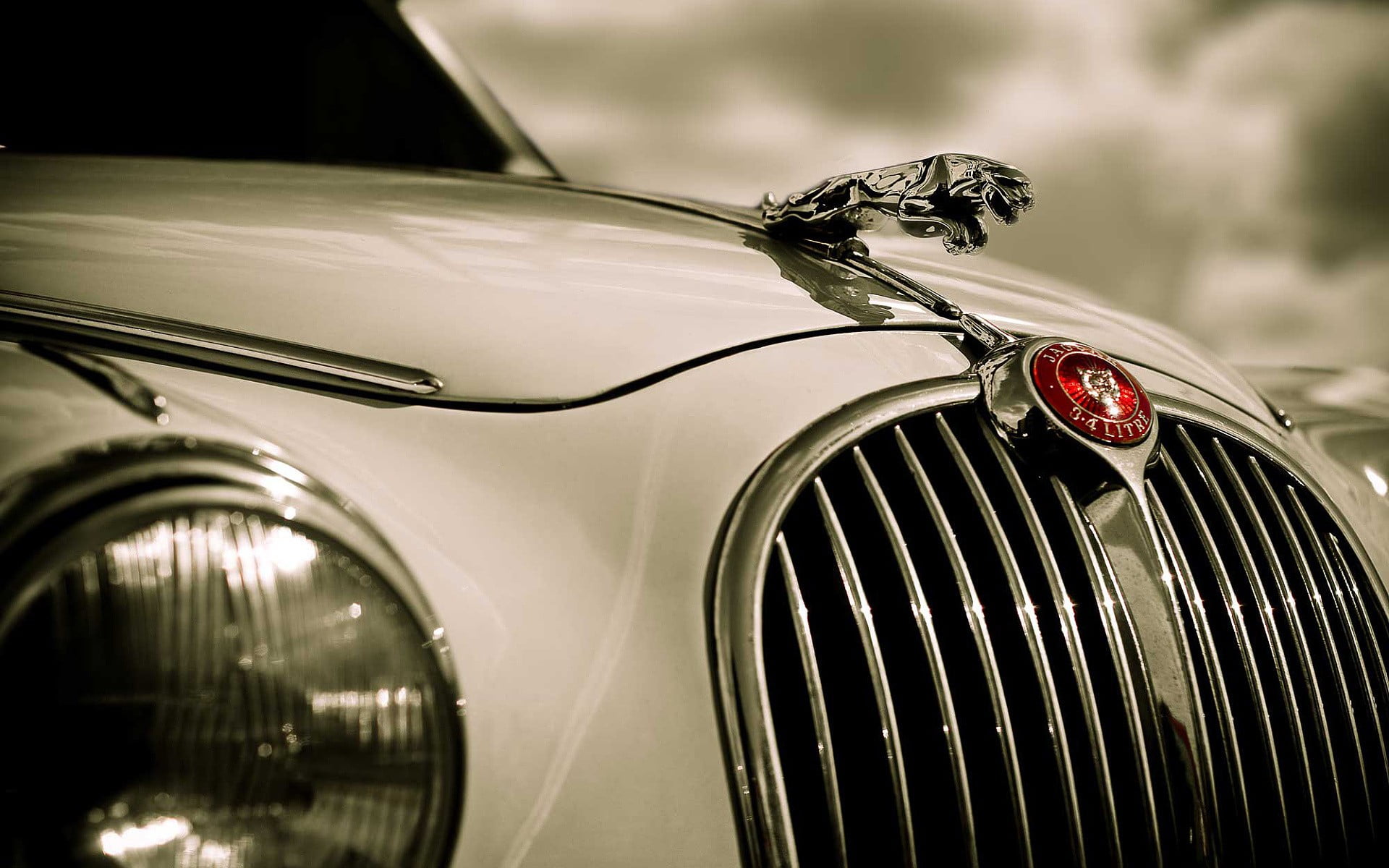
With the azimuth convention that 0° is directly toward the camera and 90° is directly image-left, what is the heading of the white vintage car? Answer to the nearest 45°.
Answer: approximately 315°
